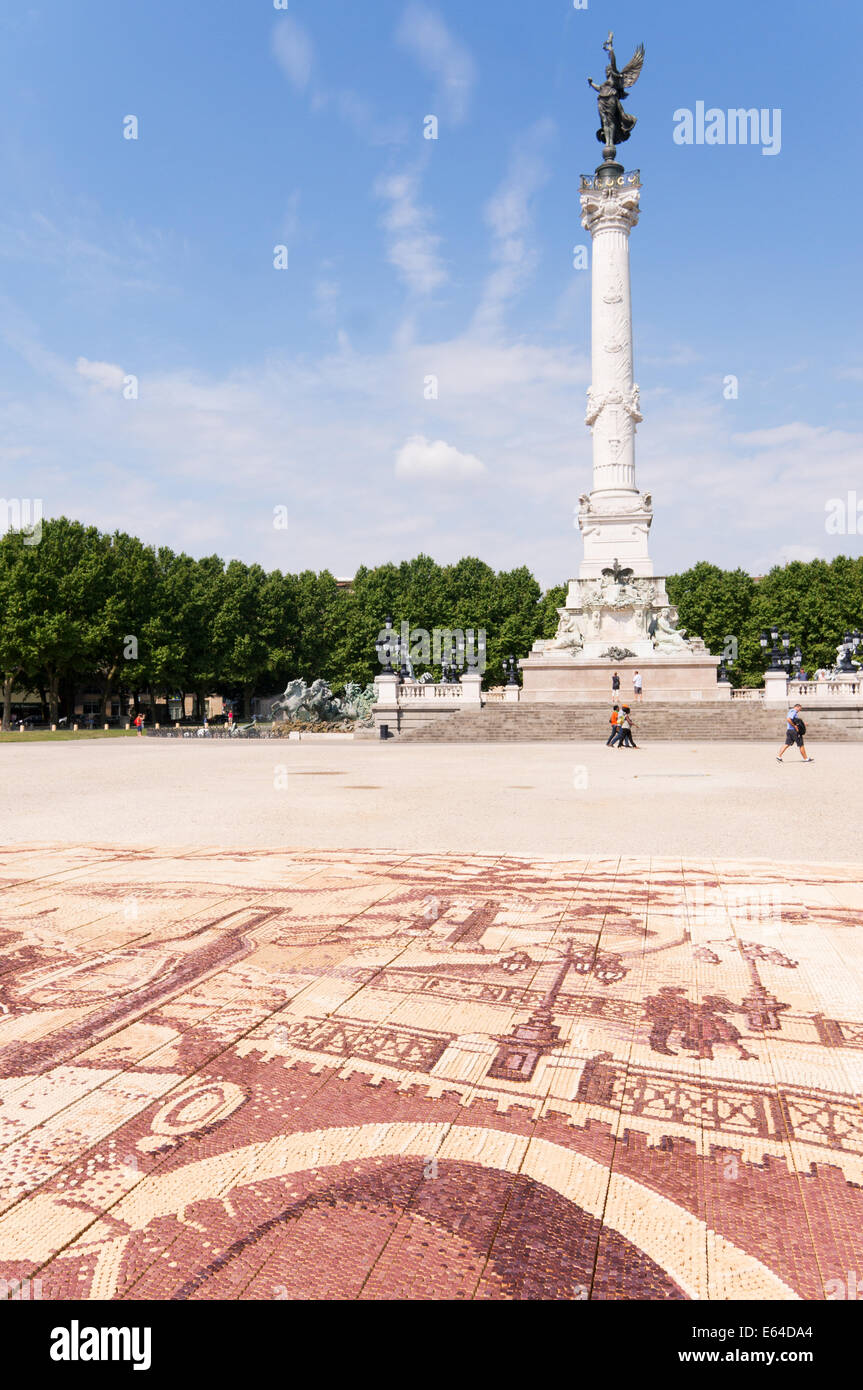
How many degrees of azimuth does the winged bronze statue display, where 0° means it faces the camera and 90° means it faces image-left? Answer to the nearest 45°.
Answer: approximately 45°
